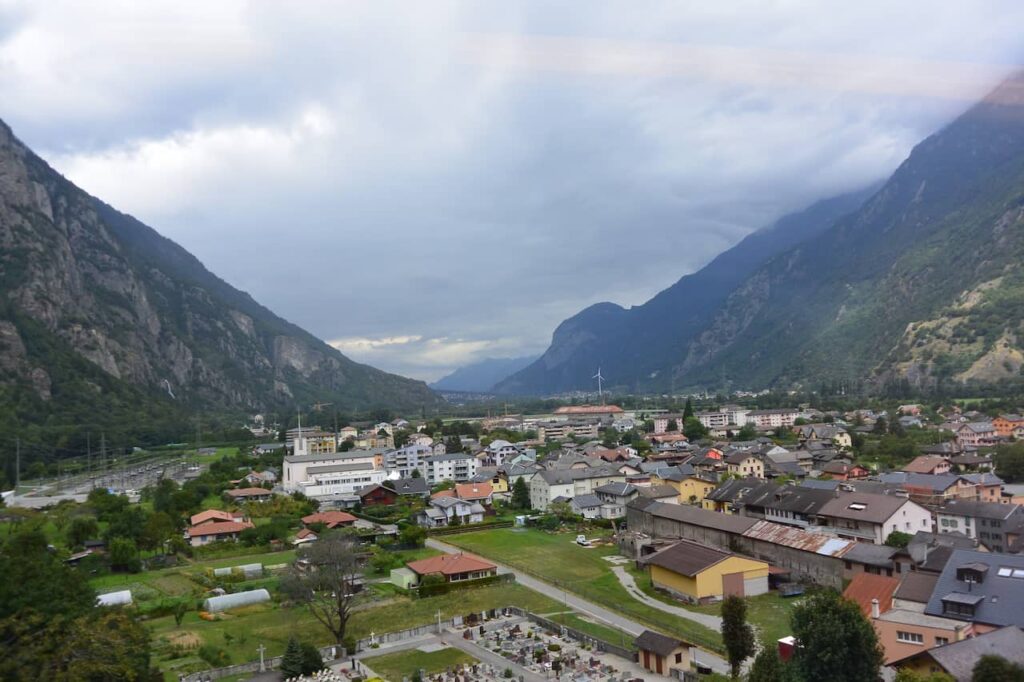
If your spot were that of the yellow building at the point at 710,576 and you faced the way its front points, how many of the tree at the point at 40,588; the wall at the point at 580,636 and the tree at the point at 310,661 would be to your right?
3

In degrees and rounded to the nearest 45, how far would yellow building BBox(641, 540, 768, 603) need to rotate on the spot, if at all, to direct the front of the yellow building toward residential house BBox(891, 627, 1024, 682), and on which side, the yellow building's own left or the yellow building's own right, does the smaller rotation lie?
0° — it already faces it

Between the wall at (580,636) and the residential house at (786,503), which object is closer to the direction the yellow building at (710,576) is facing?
the wall

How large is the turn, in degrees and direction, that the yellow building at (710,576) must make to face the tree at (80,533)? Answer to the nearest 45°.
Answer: approximately 135° to its right

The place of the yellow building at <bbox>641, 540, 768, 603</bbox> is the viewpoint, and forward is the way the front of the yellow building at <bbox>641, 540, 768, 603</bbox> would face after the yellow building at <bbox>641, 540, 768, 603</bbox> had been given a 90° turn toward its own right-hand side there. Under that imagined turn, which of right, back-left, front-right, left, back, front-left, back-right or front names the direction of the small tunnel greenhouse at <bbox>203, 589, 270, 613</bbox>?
front-right

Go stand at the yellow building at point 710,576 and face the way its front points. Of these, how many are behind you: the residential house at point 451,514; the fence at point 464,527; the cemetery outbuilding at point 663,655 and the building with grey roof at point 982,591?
2

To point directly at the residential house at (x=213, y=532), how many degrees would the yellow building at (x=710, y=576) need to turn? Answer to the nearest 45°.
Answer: approximately 135° to its right

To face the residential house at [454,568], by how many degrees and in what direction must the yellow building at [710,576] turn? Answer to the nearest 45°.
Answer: approximately 135° to its right

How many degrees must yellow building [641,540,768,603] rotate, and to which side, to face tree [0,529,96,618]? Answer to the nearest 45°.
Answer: approximately 90° to its right

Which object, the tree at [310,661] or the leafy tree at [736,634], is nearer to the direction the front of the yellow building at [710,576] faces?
the leafy tree

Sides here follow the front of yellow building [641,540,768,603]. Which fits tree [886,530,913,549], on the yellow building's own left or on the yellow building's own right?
on the yellow building's own left

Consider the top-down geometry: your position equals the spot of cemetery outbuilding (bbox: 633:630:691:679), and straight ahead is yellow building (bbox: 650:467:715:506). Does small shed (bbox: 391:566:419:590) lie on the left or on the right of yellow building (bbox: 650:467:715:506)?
left
